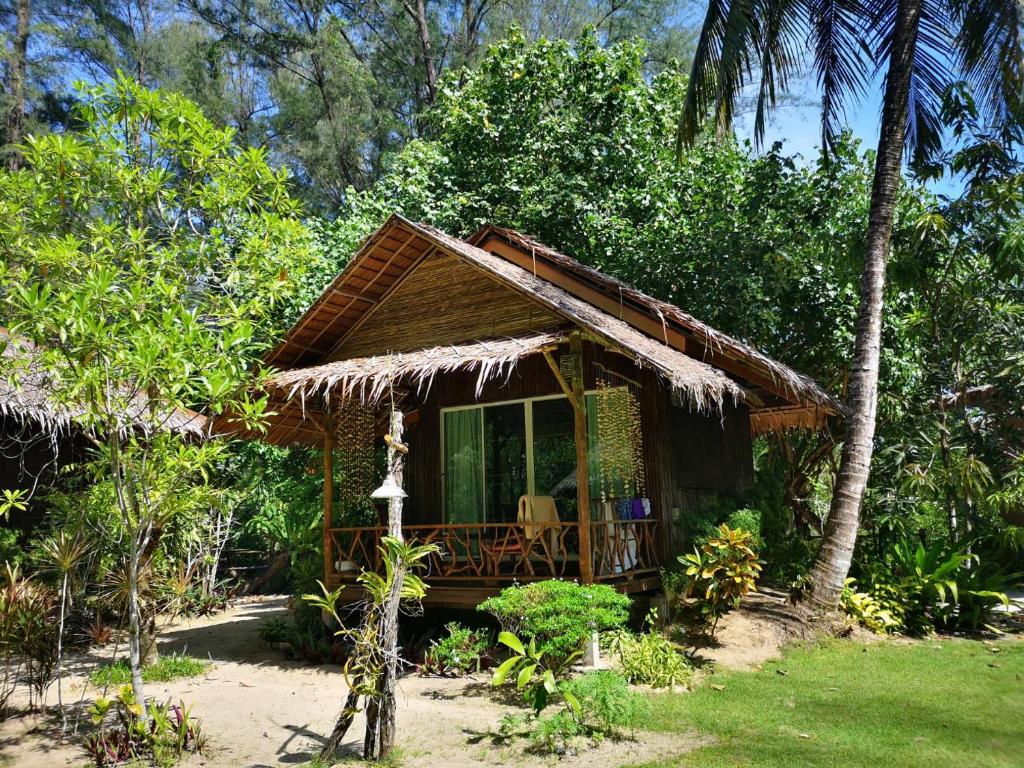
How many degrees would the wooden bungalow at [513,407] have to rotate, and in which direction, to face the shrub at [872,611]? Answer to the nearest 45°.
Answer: approximately 135° to its left

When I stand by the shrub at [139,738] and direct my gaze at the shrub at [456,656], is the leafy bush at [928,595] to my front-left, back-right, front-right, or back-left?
front-right

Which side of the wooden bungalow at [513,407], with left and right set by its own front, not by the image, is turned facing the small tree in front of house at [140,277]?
front

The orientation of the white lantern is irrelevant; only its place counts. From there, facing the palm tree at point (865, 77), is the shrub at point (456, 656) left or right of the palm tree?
left

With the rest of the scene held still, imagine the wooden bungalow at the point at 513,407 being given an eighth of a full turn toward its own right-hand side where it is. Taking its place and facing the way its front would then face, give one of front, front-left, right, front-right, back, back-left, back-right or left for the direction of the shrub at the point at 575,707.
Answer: left

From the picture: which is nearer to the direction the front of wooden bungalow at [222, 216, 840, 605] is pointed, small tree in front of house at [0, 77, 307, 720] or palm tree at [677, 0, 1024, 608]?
the small tree in front of house

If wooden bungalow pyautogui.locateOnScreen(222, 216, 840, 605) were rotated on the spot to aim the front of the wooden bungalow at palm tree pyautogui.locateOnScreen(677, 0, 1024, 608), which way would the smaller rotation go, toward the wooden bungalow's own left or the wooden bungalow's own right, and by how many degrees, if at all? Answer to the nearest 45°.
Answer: approximately 135° to the wooden bungalow's own left

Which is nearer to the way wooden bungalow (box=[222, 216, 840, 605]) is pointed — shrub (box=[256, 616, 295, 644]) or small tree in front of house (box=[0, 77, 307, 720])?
the small tree in front of house

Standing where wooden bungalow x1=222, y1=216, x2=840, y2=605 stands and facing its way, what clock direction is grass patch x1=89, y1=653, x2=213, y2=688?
The grass patch is roughly at 1 o'clock from the wooden bungalow.

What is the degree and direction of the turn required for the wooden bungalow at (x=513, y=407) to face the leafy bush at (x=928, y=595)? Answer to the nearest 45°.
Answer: approximately 135° to its left

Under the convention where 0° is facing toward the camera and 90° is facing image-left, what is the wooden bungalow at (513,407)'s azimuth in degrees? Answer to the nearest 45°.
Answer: approximately 45°

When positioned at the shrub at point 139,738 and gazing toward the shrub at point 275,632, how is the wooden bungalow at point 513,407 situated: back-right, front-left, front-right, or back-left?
front-right

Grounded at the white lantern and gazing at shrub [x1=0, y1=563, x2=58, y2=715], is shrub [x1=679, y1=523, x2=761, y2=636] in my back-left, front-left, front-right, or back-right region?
back-right

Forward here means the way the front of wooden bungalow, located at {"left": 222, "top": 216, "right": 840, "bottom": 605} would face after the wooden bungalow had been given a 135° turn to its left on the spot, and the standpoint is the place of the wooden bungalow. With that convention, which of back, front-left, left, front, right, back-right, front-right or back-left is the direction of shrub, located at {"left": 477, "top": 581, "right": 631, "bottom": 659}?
right

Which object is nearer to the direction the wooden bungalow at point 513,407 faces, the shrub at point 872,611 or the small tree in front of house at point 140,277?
the small tree in front of house
